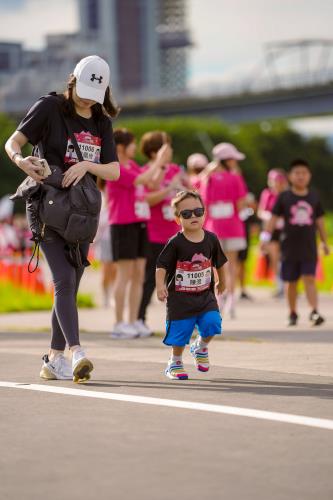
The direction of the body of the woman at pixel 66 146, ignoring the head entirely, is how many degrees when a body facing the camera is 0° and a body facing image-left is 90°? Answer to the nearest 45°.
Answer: approximately 0°

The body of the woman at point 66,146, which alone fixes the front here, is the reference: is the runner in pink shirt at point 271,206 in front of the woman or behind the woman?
behind

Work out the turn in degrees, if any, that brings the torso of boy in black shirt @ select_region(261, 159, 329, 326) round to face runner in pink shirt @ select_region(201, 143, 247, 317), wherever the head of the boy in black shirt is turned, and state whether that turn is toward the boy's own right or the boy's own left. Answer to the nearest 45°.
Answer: approximately 135° to the boy's own right

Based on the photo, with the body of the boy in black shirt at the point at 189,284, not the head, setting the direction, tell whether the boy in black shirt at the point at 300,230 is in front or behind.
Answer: behind

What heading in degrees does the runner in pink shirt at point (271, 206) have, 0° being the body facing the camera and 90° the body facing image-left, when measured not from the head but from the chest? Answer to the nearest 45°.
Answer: approximately 315°

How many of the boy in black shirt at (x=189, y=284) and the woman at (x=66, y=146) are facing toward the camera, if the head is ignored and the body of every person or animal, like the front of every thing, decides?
2

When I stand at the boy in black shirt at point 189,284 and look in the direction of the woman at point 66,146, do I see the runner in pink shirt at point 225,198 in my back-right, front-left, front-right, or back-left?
back-right

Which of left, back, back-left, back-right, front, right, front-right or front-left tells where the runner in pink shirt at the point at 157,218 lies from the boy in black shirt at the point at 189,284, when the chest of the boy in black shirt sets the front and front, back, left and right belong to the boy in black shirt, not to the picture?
back
